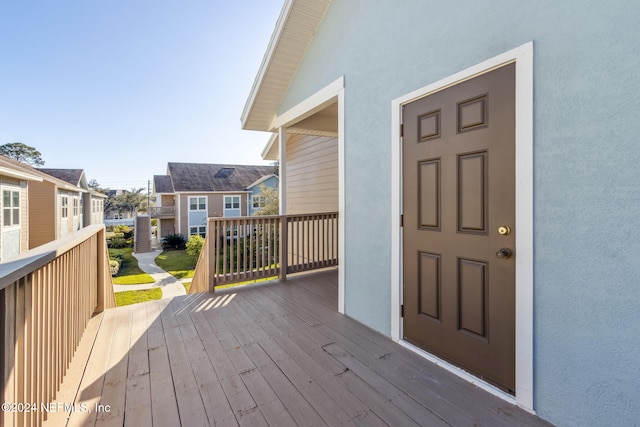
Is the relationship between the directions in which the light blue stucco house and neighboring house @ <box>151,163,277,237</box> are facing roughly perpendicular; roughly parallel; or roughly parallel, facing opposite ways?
roughly perpendicular

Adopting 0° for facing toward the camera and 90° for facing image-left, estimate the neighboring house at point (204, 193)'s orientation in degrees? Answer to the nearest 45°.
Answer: approximately 0°

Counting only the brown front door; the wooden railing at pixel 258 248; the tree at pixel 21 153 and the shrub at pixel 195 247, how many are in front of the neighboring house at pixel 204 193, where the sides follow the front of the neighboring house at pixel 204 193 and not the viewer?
3

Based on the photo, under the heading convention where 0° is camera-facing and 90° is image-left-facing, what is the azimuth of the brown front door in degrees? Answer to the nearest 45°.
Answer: approximately 45°

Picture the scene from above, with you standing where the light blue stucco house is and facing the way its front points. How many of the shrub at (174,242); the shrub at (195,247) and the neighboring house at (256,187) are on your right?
3

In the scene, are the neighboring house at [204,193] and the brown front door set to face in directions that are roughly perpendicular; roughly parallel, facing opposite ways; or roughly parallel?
roughly perpendicular

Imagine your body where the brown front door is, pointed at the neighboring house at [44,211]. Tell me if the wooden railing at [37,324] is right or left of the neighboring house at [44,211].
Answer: left

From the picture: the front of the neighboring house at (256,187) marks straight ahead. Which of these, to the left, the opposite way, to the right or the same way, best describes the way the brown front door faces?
to the right
